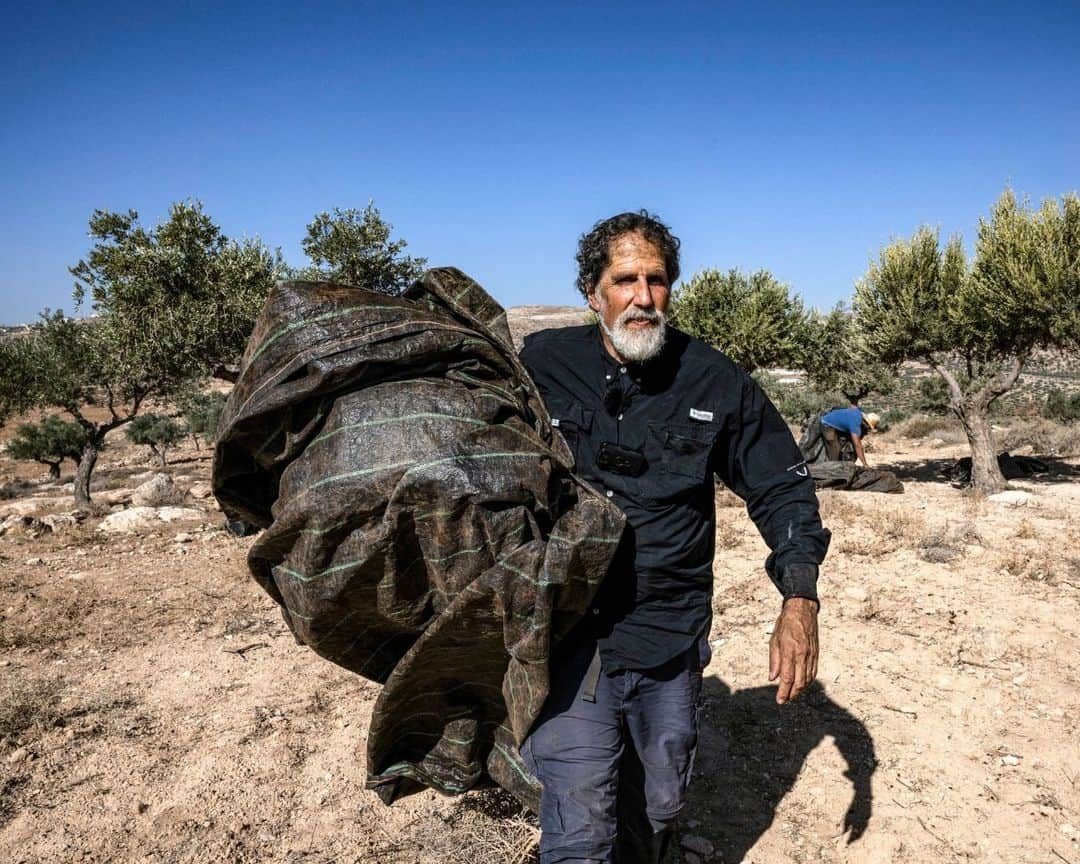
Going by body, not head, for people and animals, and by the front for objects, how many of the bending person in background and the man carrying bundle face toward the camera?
1

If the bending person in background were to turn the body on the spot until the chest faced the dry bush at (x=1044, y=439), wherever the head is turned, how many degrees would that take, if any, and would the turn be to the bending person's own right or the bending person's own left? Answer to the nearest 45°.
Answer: approximately 45° to the bending person's own left

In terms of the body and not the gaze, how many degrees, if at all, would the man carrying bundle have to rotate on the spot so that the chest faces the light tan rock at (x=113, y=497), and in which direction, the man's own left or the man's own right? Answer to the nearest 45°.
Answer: approximately 135° to the man's own right

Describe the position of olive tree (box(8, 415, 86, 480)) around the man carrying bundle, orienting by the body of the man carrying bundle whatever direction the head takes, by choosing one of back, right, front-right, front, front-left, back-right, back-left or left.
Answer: back-right

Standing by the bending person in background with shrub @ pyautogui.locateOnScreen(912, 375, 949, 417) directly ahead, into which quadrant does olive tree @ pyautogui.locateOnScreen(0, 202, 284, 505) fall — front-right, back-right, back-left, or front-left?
back-left

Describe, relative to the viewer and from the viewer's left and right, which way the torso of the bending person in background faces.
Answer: facing to the right of the viewer

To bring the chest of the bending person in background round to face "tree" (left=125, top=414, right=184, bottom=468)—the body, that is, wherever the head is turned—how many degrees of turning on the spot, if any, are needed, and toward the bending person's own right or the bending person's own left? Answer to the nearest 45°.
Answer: approximately 180°

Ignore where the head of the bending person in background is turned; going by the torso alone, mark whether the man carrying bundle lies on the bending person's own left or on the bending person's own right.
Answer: on the bending person's own right

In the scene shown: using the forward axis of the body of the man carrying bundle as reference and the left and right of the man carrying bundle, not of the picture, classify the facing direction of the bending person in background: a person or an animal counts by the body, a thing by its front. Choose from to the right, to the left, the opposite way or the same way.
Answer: to the left

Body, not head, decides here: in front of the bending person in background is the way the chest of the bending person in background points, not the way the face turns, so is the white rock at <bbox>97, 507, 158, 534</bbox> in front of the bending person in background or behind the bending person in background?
behind

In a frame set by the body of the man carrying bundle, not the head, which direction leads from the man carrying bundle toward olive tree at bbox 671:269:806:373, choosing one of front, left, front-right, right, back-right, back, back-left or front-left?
back

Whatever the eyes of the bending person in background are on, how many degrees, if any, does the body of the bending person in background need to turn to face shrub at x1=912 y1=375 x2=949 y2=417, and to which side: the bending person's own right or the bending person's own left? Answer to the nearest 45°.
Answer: approximately 90° to the bending person's own left
